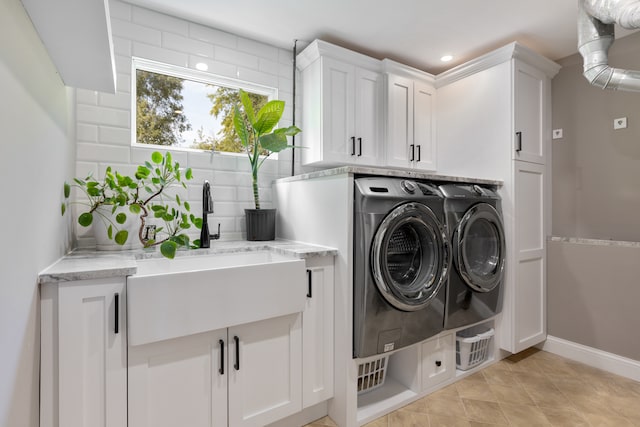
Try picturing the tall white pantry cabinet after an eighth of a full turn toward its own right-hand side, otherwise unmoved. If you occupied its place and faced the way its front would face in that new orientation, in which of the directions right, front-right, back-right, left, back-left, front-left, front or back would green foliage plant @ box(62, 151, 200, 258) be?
front-right

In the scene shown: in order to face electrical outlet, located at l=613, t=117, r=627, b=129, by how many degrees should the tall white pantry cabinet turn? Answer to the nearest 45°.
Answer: approximately 90° to its left

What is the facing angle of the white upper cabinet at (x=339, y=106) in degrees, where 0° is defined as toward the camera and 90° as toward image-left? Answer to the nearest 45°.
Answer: approximately 315°

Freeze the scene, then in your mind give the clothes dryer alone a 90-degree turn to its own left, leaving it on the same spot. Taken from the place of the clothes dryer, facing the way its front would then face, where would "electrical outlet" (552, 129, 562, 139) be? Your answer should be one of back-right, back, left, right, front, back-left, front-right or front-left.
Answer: front

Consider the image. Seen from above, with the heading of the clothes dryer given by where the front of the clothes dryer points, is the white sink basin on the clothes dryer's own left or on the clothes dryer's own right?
on the clothes dryer's own right

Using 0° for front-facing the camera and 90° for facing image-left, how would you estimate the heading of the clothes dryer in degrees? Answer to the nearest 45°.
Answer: approximately 315°

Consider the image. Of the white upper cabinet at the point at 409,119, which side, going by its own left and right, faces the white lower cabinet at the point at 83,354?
right
